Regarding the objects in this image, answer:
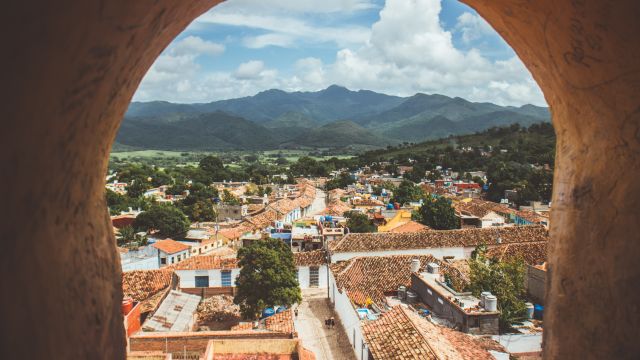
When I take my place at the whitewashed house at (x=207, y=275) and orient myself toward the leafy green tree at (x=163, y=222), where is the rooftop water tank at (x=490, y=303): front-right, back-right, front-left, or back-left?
back-right

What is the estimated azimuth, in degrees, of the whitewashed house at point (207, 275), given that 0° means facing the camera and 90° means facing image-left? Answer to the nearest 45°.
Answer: approximately 0°

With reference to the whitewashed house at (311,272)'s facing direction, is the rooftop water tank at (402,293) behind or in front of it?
in front

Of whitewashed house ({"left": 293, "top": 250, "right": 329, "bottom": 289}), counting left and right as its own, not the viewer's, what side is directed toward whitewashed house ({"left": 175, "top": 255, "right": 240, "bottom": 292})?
right

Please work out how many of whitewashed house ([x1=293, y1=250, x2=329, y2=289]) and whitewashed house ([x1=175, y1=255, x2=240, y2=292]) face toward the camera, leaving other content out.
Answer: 2

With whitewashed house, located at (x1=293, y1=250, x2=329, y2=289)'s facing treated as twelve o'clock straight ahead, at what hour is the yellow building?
The yellow building is roughly at 7 o'clock from the whitewashed house.

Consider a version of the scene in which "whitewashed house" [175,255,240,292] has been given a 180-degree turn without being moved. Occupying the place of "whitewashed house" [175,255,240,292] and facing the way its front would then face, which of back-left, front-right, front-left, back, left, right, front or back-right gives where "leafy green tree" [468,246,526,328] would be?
back-right

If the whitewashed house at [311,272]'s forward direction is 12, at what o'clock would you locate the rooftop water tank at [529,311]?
The rooftop water tank is roughly at 11 o'clock from the whitewashed house.

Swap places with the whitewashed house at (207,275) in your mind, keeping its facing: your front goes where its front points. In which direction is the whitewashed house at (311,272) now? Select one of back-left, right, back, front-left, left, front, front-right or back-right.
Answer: left

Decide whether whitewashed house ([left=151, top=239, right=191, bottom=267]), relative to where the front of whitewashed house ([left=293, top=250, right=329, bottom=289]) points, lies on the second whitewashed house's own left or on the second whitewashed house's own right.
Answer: on the second whitewashed house's own right

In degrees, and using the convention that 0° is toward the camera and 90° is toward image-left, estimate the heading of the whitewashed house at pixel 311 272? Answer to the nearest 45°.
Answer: approximately 0°
